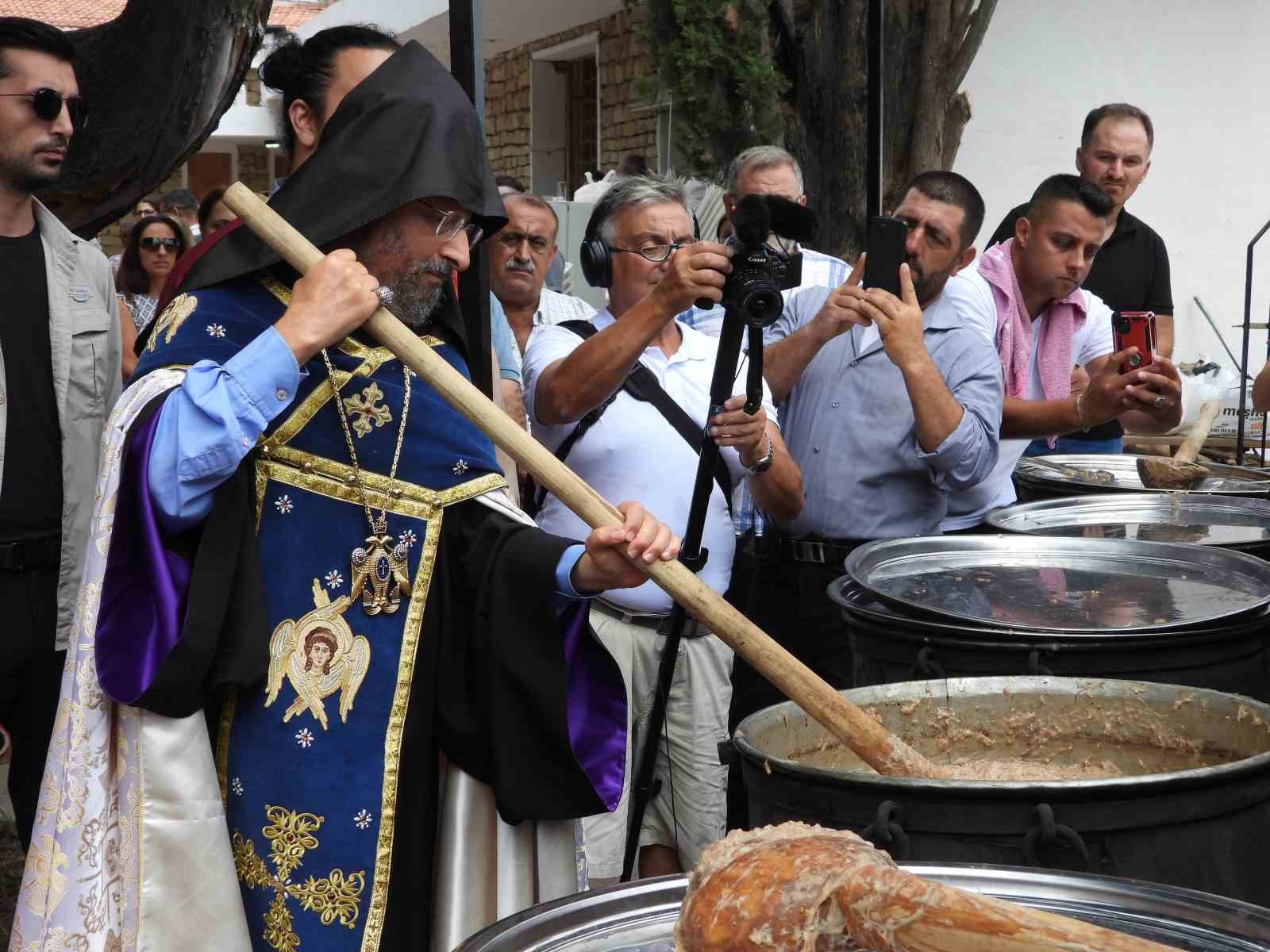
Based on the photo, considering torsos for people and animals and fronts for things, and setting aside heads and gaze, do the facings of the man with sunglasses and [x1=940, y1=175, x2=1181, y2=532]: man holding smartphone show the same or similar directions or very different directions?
same or similar directions

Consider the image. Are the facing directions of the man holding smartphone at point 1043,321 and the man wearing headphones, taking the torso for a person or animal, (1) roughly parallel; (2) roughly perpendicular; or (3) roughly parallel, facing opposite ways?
roughly parallel

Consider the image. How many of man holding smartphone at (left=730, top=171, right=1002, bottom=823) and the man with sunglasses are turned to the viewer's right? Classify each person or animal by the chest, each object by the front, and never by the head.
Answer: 0

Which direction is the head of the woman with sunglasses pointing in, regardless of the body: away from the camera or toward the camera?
toward the camera

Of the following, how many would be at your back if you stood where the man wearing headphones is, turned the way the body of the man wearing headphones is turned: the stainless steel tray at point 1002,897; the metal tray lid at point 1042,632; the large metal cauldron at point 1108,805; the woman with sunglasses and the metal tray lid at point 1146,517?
1

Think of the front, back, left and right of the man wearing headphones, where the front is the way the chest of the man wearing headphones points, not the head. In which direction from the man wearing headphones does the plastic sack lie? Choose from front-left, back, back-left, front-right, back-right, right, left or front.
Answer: left

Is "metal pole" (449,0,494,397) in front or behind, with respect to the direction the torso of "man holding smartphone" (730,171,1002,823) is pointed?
in front

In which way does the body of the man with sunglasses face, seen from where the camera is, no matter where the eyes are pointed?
toward the camera

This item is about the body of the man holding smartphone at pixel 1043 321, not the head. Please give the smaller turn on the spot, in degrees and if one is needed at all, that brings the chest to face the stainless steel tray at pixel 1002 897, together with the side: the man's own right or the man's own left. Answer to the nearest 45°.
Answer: approximately 45° to the man's own right

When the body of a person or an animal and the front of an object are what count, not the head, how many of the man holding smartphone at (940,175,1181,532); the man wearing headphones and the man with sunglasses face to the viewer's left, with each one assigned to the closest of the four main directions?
0

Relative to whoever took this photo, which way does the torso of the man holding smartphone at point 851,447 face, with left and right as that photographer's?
facing the viewer and to the left of the viewer
